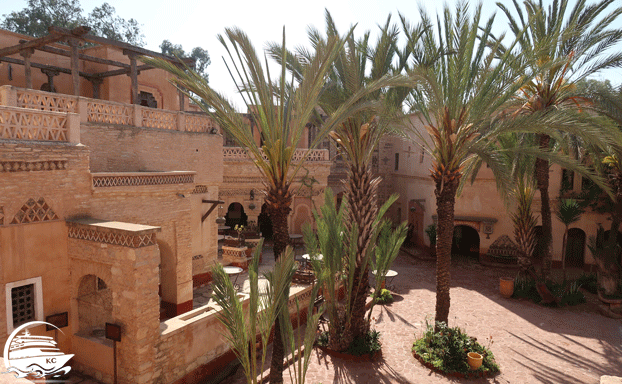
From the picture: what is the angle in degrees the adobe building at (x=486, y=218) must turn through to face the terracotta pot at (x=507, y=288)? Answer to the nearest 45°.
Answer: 0° — it already faces it

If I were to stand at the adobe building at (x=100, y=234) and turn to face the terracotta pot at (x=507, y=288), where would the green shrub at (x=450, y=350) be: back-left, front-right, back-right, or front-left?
front-right

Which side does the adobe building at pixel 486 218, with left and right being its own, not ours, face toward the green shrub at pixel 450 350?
front

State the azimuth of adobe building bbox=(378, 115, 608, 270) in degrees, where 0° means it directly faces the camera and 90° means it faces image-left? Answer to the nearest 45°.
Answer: approximately 0°

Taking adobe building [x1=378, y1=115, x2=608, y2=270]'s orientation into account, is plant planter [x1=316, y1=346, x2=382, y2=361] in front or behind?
in front

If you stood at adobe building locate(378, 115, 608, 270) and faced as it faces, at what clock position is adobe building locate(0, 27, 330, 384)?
adobe building locate(0, 27, 330, 384) is roughly at 1 o'clock from adobe building locate(378, 115, 608, 270).

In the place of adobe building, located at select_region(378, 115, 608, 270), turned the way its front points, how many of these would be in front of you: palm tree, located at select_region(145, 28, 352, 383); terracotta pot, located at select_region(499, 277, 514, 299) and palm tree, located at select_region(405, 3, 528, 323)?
3

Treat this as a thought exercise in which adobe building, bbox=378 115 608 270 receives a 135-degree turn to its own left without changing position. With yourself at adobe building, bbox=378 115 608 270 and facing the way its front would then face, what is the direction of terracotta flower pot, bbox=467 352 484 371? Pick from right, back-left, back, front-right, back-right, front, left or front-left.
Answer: back-right

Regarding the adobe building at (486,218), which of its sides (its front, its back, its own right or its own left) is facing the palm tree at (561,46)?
front

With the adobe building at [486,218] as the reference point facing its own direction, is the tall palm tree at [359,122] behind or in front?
in front

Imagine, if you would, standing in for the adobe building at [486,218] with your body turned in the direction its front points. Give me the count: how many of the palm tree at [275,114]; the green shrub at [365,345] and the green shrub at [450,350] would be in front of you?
3

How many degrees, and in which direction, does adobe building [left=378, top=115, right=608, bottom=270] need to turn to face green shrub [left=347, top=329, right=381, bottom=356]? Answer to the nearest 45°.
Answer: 0° — it already faces it

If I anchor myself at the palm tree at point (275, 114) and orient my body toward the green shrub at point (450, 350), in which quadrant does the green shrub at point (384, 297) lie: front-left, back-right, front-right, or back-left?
front-left
